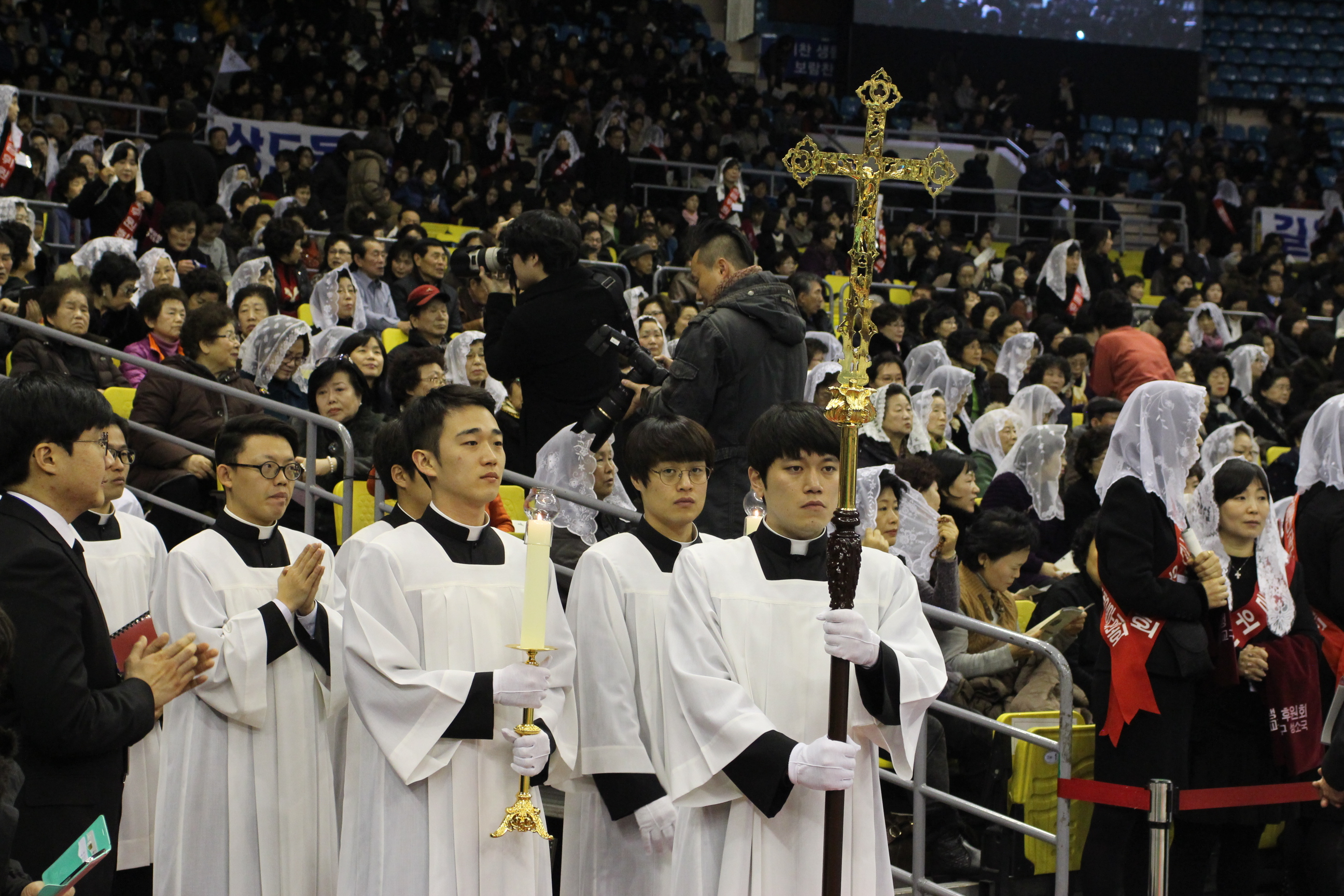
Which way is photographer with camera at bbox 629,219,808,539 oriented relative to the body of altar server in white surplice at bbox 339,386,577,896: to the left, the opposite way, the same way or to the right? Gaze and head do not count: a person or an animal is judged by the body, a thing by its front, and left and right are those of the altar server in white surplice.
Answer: the opposite way

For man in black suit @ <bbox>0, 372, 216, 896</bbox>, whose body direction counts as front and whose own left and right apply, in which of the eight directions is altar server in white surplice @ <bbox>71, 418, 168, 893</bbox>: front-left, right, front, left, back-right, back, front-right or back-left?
left

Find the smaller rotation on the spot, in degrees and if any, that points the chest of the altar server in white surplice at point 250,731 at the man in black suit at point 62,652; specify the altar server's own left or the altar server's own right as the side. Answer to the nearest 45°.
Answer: approximately 45° to the altar server's own right

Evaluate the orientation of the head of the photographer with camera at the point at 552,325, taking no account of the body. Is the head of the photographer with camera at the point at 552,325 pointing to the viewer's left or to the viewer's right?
to the viewer's left

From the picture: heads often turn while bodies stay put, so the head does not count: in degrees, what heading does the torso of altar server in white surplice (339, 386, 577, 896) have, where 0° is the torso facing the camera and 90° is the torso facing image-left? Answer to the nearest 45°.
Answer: approximately 315°

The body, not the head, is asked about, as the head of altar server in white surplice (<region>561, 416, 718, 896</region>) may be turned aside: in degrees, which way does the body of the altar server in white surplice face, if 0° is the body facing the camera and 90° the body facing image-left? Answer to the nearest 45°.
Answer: approximately 315°

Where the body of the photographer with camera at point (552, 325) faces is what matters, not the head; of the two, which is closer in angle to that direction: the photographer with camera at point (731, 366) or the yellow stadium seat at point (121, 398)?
the yellow stadium seat

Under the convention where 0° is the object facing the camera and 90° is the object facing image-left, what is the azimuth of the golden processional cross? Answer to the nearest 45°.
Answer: approximately 0°

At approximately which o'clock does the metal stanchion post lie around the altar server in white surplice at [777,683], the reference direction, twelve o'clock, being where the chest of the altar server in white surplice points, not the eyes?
The metal stanchion post is roughly at 9 o'clock from the altar server in white surplice.

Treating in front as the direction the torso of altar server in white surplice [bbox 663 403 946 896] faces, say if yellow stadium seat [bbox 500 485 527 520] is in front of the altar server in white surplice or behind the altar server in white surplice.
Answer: behind
